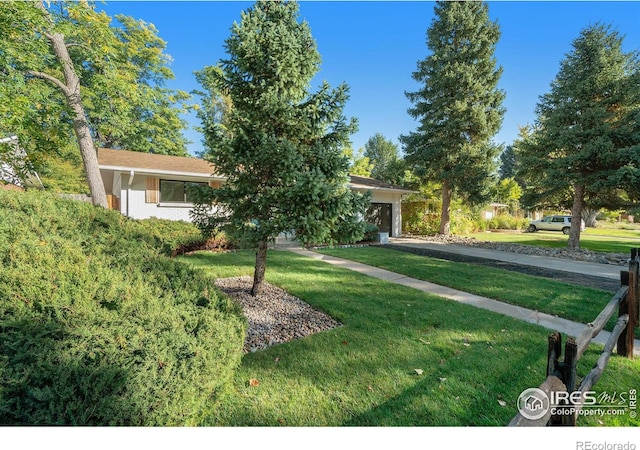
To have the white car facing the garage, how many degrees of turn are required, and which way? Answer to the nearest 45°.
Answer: approximately 45° to its left

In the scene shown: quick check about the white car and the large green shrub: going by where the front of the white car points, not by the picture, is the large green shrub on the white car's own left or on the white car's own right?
on the white car's own left

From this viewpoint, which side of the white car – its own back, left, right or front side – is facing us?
left

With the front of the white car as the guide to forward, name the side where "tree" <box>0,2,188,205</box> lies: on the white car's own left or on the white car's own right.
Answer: on the white car's own left

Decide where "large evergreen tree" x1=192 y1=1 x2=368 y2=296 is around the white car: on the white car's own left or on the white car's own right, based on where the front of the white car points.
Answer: on the white car's own left

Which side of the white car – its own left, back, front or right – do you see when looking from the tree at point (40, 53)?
left
